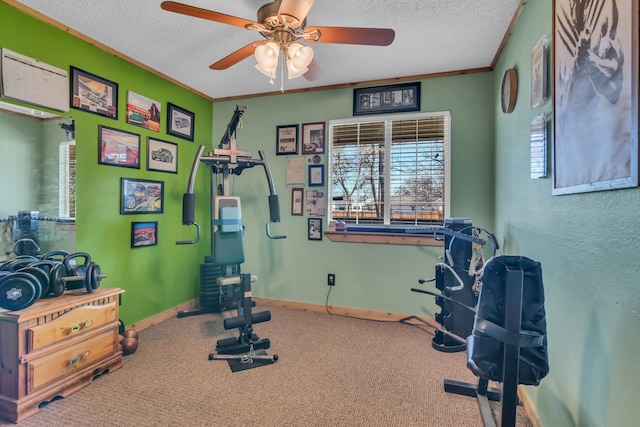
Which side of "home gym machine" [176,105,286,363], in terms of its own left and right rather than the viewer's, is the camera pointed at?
front

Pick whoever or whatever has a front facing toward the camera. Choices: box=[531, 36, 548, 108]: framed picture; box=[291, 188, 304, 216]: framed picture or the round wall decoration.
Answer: box=[291, 188, 304, 216]: framed picture

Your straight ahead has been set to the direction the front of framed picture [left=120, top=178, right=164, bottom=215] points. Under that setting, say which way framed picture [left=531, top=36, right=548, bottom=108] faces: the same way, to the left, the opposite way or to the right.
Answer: the opposite way

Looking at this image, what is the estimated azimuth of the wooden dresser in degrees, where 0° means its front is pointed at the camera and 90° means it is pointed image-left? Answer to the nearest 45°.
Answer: approximately 315°

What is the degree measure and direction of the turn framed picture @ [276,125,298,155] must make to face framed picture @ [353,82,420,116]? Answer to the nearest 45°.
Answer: approximately 45° to its left

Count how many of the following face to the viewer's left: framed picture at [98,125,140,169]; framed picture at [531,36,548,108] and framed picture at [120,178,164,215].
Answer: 1

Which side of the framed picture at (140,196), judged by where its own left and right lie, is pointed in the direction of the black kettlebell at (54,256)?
right

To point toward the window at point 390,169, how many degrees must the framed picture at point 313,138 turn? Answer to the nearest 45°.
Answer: approximately 90° to its left

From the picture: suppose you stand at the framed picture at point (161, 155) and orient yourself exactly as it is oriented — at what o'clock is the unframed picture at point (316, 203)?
the unframed picture at point (316, 203) is roughly at 11 o'clock from the framed picture at point (161, 155).

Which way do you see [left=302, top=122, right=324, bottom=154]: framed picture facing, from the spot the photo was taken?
facing the viewer

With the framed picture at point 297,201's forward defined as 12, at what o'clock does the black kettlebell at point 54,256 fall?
The black kettlebell is roughly at 2 o'clock from the framed picture.

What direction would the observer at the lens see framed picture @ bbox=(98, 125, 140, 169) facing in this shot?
facing the viewer and to the right of the viewer

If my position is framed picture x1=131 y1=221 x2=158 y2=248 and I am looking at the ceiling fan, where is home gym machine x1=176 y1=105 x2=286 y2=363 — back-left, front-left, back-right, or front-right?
front-left

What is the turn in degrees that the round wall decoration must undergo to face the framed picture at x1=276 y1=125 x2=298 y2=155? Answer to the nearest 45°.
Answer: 0° — it already faces it

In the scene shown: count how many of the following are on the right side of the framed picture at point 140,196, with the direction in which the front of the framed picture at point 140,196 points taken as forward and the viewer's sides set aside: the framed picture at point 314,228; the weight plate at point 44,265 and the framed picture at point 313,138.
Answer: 1

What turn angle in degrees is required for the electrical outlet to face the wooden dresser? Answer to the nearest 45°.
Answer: approximately 45° to its right

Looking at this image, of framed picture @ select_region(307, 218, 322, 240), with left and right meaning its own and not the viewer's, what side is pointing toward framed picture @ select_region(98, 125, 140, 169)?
right

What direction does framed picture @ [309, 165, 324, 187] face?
toward the camera

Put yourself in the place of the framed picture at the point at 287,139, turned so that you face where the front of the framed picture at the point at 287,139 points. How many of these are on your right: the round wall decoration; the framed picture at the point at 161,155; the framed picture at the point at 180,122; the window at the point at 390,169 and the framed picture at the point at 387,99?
2

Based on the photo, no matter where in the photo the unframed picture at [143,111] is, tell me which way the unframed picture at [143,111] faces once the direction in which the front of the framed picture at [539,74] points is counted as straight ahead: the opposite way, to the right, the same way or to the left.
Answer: the opposite way
